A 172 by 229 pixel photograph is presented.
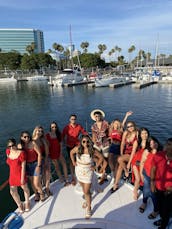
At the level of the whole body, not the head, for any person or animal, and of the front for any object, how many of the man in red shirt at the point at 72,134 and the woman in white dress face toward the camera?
2

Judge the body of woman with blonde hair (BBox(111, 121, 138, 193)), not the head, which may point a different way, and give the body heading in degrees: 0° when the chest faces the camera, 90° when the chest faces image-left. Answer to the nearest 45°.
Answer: approximately 45°

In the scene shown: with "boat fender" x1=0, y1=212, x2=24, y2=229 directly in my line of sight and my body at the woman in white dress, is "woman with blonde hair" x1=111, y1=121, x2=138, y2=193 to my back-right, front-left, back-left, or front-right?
back-right

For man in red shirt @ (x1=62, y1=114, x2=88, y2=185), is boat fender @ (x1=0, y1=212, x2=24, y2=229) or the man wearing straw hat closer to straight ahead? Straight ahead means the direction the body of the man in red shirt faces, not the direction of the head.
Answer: the boat fender

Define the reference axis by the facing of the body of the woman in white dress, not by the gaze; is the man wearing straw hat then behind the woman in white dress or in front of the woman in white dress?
behind

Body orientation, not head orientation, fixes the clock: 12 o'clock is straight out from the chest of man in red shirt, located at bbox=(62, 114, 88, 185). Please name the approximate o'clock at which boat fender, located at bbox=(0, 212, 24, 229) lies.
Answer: The boat fender is roughly at 1 o'clock from the man in red shirt.

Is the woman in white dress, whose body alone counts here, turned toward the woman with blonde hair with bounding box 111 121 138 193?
no

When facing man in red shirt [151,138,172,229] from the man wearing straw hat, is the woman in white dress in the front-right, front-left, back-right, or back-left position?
front-right

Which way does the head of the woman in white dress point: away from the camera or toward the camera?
toward the camera

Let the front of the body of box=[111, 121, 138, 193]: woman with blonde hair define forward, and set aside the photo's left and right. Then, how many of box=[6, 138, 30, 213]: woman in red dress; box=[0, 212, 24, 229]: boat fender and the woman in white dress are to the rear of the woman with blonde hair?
0

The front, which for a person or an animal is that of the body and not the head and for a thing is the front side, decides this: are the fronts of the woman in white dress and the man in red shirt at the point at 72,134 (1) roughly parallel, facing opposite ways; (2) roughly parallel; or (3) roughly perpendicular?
roughly parallel

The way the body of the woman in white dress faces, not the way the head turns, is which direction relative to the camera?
toward the camera

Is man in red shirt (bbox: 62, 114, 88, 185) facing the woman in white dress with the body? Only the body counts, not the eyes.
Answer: yes

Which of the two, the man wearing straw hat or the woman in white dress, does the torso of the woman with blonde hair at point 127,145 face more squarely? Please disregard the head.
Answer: the woman in white dress

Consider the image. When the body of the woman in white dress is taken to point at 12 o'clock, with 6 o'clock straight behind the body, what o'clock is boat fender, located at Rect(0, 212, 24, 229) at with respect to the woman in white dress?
The boat fender is roughly at 3 o'clock from the woman in white dress.

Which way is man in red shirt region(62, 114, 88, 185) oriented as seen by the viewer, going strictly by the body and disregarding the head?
toward the camera

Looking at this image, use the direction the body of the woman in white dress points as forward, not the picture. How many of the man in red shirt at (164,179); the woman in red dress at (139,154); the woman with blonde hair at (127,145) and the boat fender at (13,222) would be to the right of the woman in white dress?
1
